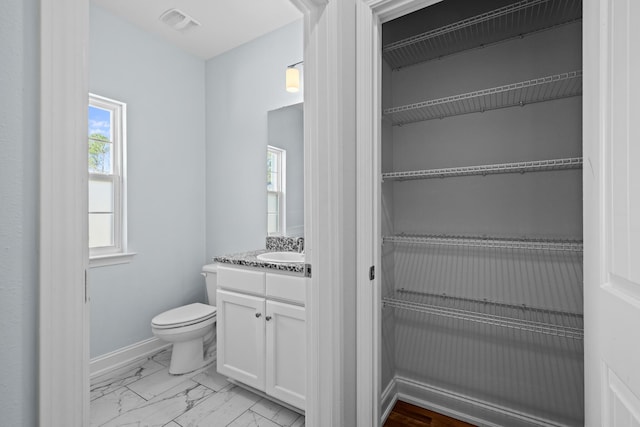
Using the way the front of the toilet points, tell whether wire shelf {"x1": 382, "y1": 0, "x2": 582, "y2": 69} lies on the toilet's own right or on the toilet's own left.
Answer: on the toilet's own left

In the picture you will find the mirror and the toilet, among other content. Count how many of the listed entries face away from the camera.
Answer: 0

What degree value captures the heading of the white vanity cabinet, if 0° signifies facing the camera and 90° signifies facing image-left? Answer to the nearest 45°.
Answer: approximately 45°

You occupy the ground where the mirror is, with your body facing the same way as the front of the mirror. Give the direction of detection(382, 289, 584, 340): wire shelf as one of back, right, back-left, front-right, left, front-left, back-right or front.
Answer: left

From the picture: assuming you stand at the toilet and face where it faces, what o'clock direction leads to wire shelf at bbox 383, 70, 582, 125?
The wire shelf is roughly at 9 o'clock from the toilet.

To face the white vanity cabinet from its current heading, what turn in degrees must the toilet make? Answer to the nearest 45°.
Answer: approximately 90° to its left

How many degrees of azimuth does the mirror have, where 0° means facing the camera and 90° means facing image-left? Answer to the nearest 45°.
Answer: approximately 45°

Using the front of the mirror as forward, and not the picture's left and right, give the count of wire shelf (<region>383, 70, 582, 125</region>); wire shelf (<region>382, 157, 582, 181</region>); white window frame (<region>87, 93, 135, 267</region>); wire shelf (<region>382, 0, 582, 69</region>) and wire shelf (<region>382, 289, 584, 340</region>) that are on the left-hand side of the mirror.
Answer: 4

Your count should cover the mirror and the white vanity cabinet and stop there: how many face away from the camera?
0

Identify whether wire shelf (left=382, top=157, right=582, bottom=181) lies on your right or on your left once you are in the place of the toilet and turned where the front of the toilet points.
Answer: on your left

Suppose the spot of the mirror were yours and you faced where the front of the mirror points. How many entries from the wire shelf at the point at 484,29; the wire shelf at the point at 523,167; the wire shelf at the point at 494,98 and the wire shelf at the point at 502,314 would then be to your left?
4
